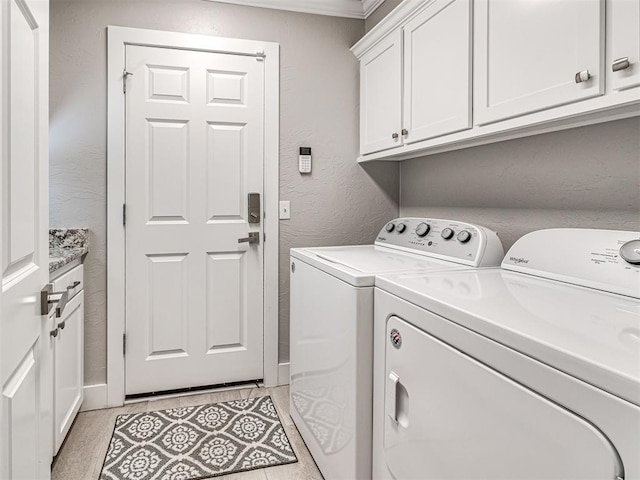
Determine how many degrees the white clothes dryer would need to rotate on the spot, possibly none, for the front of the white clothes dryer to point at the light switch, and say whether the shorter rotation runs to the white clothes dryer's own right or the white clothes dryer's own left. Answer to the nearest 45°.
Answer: approximately 90° to the white clothes dryer's own right

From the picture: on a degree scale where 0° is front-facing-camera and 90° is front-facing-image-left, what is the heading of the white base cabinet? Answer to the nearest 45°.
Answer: approximately 270°

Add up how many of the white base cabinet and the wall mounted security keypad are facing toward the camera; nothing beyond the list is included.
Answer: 1

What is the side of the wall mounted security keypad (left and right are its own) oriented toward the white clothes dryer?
front

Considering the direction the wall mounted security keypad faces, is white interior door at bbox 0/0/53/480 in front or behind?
in front
